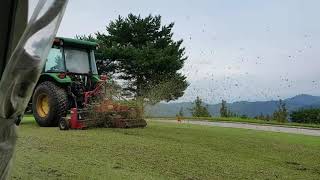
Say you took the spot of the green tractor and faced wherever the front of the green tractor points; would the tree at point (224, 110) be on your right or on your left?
on your right

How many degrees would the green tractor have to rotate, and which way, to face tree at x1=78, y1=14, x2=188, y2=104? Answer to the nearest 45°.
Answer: approximately 45° to its right

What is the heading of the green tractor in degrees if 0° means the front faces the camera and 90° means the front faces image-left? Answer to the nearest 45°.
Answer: approximately 135°

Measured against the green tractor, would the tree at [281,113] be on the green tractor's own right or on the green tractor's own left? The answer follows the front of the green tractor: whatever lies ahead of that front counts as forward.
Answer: on the green tractor's own right

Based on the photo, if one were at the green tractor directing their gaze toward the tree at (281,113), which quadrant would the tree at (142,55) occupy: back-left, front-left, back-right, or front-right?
front-left

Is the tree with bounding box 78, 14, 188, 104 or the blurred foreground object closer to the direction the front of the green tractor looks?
the tree
